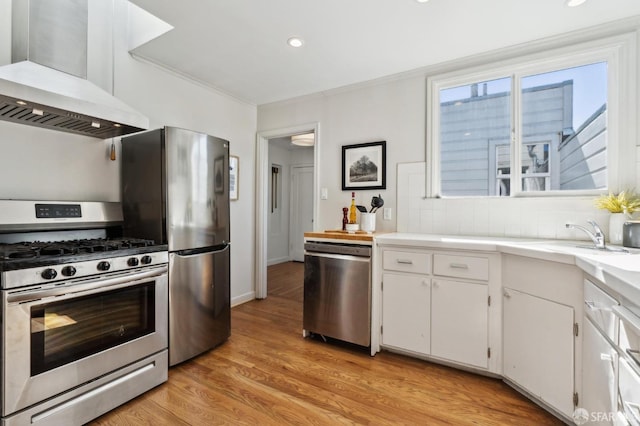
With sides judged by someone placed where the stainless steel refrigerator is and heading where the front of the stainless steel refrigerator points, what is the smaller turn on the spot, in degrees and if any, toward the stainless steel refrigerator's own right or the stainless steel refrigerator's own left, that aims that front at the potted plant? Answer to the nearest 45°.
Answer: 0° — it already faces it

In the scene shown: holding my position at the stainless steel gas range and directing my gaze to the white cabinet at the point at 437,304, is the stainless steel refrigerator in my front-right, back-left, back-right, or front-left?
front-left

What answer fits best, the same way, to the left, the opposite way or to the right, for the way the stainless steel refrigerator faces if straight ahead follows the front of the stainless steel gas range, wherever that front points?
the same way

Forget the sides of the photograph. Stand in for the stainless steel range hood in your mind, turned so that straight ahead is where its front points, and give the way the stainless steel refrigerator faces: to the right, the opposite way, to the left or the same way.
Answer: the same way

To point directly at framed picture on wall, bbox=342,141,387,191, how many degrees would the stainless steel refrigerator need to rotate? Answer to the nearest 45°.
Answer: approximately 45° to its left

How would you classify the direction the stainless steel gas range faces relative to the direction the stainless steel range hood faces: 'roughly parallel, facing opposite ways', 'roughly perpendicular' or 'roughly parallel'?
roughly parallel

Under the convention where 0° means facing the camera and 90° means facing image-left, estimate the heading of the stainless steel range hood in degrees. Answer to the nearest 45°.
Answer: approximately 315°

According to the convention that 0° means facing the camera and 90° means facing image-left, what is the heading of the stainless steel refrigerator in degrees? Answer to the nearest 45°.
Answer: approximately 315°

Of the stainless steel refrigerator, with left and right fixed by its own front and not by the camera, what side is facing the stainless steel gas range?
right

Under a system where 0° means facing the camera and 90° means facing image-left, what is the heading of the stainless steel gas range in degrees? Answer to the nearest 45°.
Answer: approximately 315°

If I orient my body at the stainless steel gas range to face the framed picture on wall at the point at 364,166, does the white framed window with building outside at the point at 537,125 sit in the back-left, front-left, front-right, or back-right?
front-right

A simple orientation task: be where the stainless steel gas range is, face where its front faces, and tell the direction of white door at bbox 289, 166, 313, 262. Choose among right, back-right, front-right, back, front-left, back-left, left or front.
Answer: left

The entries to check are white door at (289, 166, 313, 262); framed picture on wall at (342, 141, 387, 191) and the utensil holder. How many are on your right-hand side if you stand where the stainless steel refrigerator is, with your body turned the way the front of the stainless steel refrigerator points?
0

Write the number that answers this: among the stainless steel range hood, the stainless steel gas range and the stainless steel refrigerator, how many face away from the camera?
0

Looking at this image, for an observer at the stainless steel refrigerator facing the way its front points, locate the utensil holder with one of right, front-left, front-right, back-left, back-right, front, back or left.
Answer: front-left
